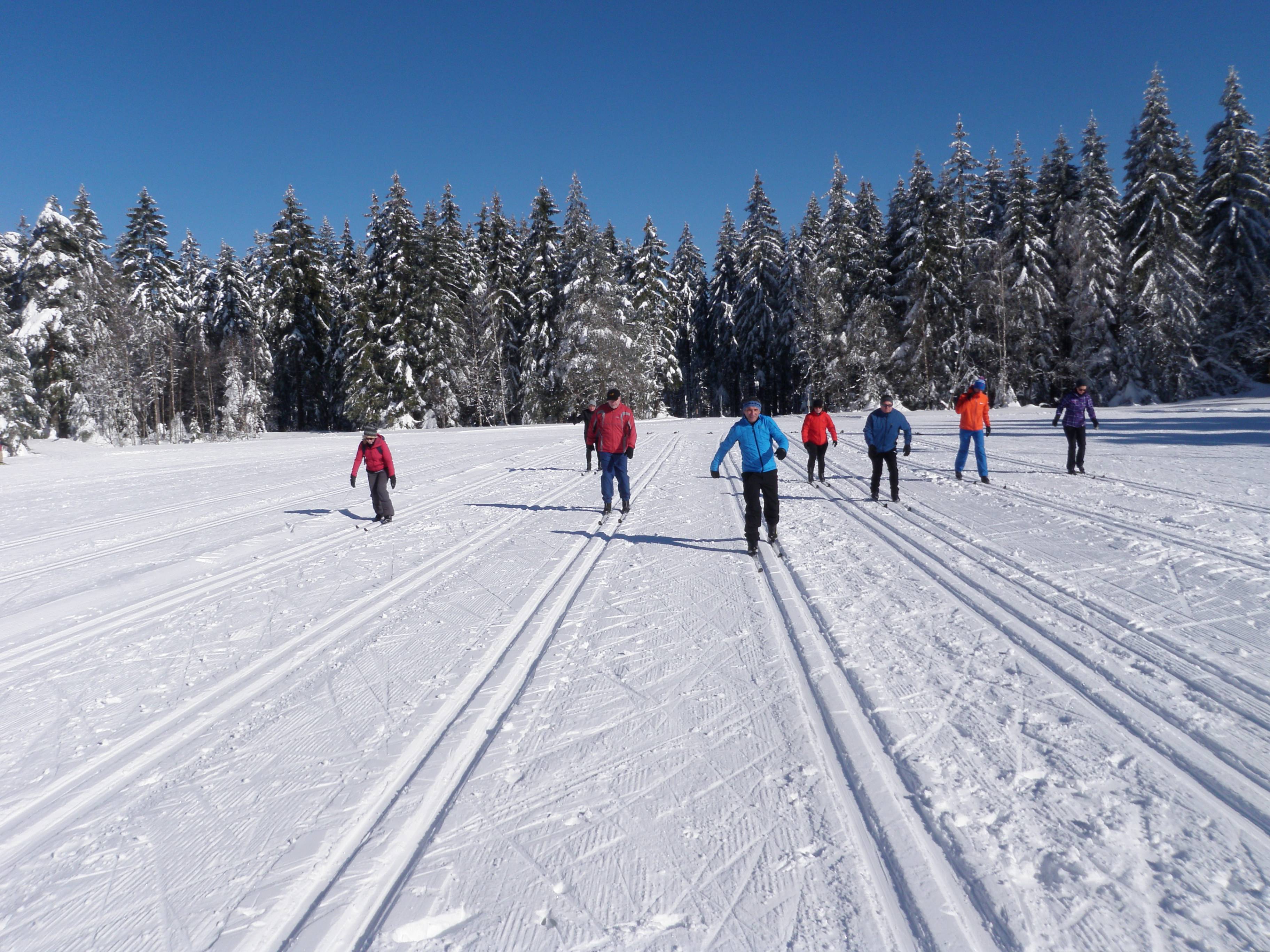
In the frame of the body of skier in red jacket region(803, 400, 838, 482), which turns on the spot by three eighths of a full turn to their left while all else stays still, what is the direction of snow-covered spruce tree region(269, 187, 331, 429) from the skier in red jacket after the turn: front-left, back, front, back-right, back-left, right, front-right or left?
left

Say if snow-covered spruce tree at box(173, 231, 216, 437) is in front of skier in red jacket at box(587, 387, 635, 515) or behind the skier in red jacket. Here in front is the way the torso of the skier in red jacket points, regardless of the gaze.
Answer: behind

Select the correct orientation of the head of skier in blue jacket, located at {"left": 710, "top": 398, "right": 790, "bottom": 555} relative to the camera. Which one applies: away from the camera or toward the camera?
toward the camera

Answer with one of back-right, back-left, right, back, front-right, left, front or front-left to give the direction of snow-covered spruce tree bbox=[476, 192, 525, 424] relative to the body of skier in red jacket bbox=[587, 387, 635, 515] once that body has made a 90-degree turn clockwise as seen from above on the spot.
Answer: right

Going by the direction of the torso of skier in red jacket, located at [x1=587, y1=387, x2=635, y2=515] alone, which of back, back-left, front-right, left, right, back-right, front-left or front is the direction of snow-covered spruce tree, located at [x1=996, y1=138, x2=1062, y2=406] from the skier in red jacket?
back-left

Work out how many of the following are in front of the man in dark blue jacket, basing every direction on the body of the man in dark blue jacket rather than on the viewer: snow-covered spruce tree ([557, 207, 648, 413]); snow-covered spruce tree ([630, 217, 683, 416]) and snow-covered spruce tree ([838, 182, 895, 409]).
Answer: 0

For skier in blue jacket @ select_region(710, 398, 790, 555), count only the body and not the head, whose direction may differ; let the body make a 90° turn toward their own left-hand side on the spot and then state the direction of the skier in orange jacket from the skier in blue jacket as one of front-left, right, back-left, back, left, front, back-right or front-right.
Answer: front-left

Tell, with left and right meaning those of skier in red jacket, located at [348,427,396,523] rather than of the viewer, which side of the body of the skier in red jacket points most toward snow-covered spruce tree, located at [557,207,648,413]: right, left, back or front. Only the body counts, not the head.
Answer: back

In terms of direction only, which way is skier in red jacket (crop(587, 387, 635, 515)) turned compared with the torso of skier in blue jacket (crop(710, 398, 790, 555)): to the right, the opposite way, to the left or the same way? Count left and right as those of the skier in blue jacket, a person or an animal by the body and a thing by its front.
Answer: the same way

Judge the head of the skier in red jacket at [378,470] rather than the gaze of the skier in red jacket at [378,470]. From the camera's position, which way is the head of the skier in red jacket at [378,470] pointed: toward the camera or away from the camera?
toward the camera

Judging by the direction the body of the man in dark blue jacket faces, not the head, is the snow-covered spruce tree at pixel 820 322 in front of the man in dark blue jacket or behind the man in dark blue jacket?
behind

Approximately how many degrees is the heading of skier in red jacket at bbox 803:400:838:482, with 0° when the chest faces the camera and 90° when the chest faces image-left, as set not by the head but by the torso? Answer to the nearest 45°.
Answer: approximately 0°

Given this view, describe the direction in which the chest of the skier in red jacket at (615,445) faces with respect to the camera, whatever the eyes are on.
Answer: toward the camera

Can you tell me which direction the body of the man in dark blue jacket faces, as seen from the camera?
toward the camera

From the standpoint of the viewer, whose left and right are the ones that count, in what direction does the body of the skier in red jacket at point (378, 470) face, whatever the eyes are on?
facing the viewer and to the left of the viewer

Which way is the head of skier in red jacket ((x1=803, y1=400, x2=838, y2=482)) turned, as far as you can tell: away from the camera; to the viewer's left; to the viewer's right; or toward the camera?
toward the camera

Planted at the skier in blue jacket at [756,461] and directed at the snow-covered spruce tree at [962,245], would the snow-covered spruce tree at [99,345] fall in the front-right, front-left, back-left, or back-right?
front-left

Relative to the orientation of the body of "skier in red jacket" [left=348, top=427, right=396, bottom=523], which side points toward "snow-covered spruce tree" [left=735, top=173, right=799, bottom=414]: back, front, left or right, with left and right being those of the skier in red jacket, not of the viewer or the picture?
back

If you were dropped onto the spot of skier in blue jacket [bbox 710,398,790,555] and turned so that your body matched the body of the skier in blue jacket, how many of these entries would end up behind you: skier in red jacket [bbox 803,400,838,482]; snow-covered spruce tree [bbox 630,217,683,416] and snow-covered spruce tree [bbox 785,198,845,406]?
3

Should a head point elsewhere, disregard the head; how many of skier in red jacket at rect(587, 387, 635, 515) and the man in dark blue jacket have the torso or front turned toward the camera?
2
